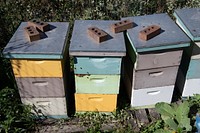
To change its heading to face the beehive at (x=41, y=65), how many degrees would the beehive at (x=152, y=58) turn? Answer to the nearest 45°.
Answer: approximately 90° to its right

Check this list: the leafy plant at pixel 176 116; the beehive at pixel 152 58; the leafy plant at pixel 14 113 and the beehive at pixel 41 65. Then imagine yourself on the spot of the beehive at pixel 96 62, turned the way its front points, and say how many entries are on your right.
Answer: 2

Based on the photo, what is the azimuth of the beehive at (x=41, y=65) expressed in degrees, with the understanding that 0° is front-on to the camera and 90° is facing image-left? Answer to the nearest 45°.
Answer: approximately 0°

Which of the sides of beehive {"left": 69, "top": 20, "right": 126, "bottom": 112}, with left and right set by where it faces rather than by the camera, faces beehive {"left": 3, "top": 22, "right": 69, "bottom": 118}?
right

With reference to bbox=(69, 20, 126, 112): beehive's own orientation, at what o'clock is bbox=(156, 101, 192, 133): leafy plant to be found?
The leafy plant is roughly at 9 o'clock from the beehive.

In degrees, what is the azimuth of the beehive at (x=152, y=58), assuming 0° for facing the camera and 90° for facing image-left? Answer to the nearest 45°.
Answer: approximately 0°

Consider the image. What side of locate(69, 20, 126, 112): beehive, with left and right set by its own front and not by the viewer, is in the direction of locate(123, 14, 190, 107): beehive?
left
